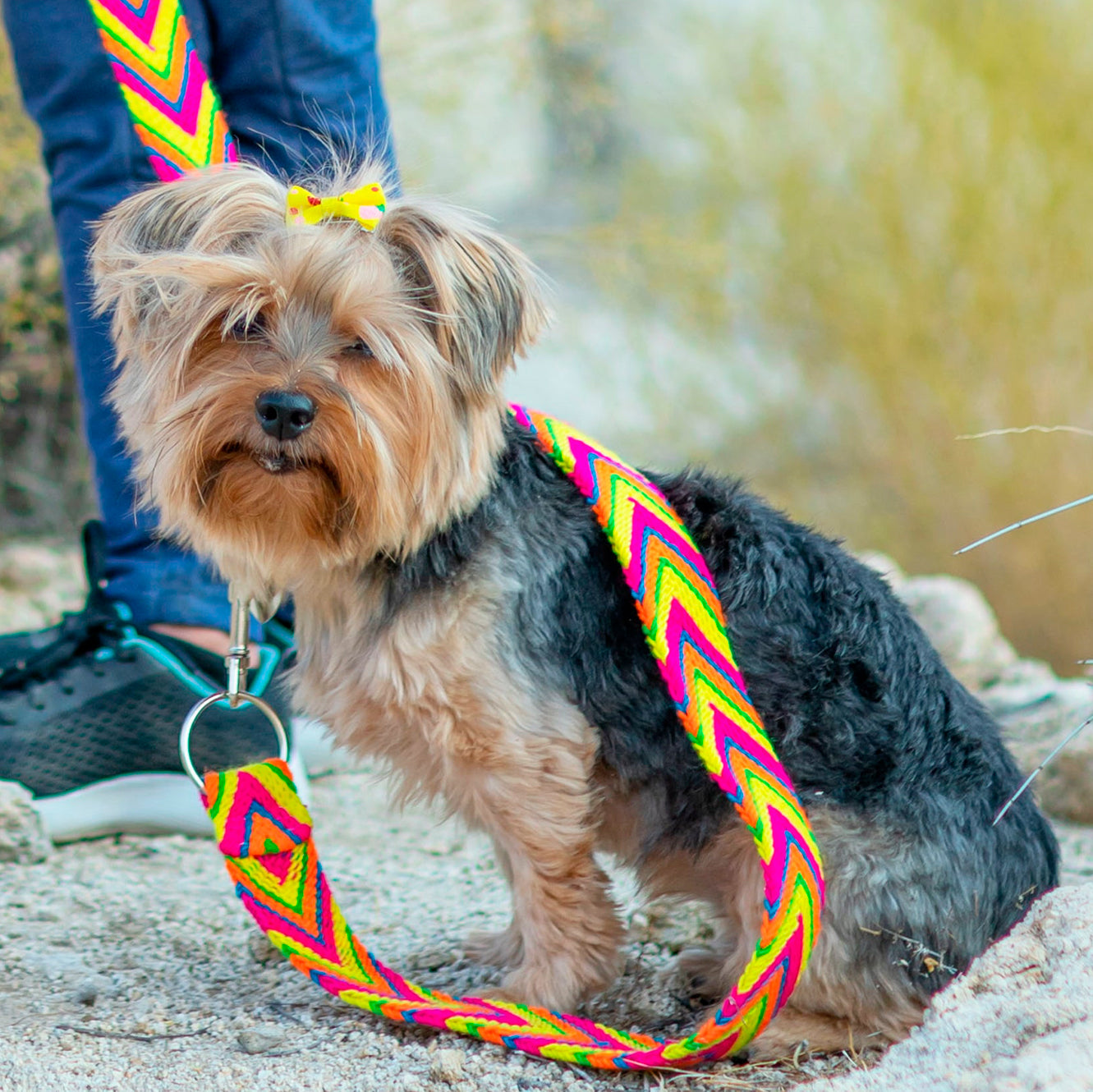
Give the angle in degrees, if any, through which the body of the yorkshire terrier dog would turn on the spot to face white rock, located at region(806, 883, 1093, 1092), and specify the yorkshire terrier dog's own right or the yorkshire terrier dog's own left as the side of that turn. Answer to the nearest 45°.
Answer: approximately 135° to the yorkshire terrier dog's own left

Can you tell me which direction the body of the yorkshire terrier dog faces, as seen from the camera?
to the viewer's left

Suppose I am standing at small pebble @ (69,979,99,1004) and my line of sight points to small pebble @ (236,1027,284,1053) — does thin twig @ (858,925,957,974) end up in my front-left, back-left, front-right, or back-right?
front-left

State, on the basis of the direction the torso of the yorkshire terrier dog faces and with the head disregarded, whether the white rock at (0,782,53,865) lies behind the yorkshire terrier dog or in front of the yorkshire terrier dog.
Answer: in front

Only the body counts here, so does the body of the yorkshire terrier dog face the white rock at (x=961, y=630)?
no
